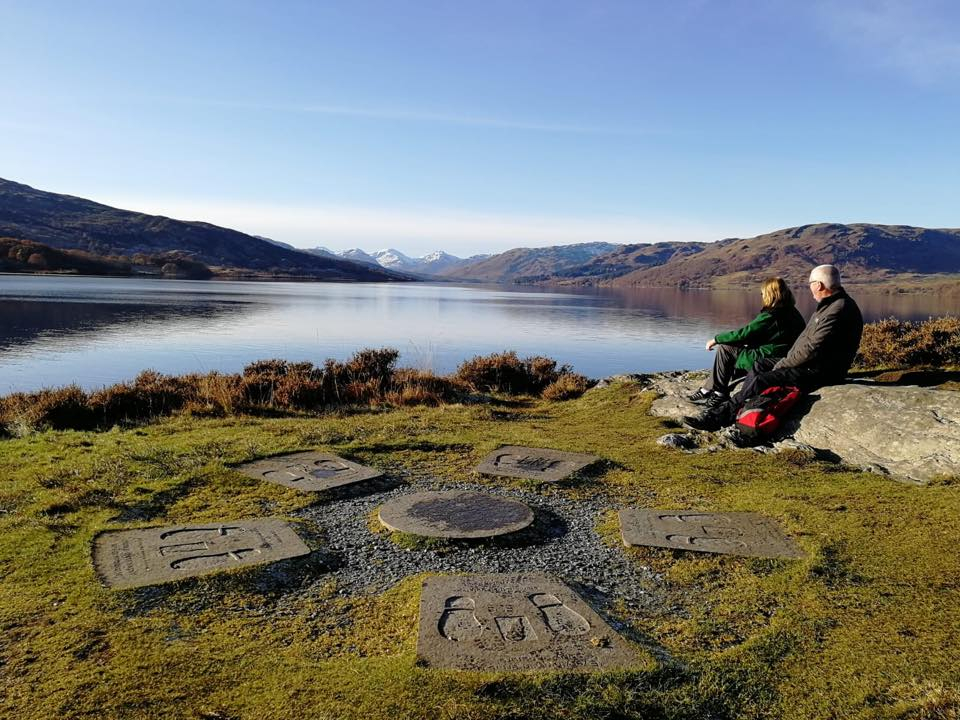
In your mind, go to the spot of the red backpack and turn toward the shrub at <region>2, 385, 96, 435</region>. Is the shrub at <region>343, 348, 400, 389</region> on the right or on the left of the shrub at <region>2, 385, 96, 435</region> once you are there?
right

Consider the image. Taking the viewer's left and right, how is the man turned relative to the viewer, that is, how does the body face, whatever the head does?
facing to the left of the viewer

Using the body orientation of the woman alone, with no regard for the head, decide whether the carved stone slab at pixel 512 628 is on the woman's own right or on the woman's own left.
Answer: on the woman's own left

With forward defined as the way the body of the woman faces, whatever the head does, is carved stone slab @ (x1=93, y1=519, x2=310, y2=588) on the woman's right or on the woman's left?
on the woman's left

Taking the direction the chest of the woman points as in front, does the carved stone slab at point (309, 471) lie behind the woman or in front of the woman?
in front

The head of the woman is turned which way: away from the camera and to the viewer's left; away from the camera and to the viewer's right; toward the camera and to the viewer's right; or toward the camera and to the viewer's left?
away from the camera and to the viewer's left

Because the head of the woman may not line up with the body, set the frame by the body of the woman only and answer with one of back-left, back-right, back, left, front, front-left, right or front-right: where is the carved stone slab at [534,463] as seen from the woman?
front-left

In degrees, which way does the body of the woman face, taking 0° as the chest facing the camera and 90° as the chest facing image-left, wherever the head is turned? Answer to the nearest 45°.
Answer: approximately 90°

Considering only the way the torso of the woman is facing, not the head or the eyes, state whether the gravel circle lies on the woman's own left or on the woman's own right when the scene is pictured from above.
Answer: on the woman's own left

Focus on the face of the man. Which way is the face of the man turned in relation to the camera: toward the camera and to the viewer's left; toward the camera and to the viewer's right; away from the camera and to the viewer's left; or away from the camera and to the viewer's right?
away from the camera and to the viewer's left

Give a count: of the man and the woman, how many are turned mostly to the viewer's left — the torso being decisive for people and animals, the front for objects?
2

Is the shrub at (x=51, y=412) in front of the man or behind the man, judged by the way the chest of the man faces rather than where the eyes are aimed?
in front
